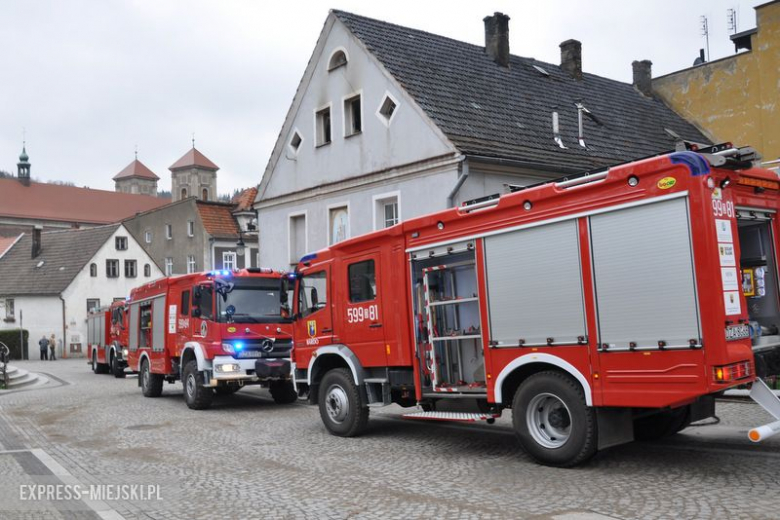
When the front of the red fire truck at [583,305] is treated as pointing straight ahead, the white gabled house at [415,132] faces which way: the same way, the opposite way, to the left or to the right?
to the left

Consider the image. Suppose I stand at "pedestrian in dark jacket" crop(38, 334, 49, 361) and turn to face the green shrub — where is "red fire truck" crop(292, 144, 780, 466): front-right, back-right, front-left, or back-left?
back-left

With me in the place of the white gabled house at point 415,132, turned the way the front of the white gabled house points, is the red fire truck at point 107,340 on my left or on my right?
on my right

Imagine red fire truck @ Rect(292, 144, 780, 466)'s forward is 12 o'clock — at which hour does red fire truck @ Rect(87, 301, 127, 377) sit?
red fire truck @ Rect(87, 301, 127, 377) is roughly at 12 o'clock from red fire truck @ Rect(292, 144, 780, 466).

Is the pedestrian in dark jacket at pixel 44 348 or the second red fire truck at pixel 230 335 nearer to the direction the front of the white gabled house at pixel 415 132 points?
the second red fire truck

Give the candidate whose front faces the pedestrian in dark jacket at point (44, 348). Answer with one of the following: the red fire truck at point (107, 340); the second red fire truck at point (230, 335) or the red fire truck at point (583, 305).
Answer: the red fire truck at point (583, 305)

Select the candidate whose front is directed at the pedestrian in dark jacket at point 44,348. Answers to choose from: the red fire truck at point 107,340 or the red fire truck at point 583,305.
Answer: the red fire truck at point 583,305

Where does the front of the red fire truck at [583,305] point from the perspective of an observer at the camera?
facing away from the viewer and to the left of the viewer
